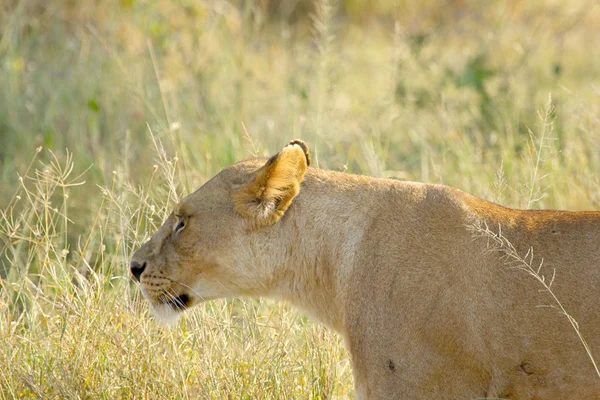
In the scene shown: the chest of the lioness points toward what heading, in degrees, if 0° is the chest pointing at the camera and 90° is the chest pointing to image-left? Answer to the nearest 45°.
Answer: approximately 90°
